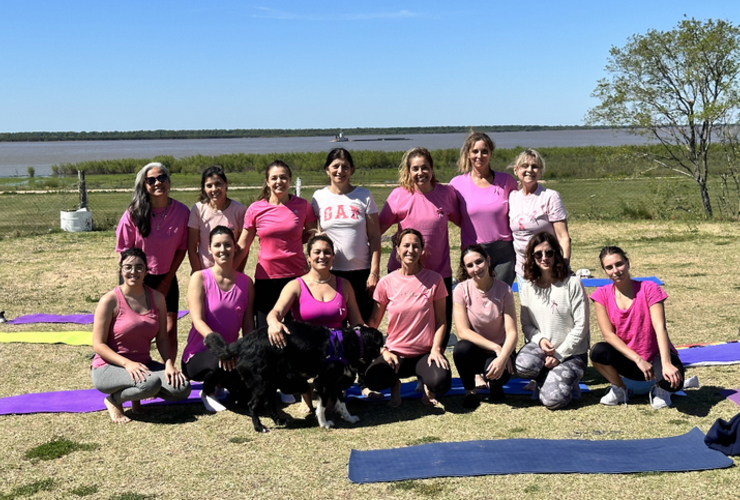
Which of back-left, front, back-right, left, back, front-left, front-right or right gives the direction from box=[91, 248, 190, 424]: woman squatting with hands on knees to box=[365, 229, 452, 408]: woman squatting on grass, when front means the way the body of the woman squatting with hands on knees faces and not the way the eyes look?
front-left

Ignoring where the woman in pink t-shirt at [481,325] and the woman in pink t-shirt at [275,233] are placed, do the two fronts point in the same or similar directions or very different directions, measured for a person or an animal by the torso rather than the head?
same or similar directions

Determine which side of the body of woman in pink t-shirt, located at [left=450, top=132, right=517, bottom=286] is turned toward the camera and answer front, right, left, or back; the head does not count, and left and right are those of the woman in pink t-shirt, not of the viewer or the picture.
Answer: front

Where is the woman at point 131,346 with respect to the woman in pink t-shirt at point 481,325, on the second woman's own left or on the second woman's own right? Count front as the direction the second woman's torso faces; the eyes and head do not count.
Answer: on the second woman's own right

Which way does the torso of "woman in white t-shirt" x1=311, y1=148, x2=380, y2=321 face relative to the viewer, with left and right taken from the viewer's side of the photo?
facing the viewer

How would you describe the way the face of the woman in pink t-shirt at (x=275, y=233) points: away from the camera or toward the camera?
toward the camera

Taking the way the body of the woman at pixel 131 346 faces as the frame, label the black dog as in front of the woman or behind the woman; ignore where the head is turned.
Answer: in front

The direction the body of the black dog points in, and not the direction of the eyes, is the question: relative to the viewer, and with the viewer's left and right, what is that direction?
facing to the right of the viewer

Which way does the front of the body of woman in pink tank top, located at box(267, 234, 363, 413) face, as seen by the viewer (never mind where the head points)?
toward the camera

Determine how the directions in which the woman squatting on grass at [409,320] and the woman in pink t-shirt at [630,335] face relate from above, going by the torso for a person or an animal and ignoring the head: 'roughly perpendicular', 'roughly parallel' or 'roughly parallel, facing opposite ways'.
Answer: roughly parallel

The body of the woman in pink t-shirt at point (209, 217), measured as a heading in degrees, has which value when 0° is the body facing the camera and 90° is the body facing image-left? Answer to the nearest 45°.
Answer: approximately 0°

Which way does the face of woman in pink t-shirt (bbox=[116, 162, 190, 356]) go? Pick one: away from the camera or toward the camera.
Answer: toward the camera

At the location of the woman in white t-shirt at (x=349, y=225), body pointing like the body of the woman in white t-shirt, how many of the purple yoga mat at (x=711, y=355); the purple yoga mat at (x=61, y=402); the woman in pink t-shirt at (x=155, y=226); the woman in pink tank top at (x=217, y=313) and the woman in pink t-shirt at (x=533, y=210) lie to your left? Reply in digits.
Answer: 2
